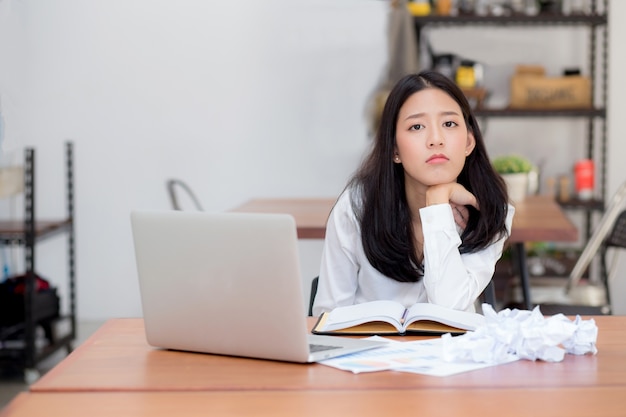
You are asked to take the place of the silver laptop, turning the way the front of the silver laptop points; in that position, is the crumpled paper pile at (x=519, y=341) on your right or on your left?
on your right

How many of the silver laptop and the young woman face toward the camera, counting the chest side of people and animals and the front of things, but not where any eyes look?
1

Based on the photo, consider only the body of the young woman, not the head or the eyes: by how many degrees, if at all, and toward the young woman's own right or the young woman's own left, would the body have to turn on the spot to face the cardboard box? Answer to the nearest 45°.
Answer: approximately 180°

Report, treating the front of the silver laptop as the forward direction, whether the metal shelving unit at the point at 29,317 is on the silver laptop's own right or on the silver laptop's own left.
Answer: on the silver laptop's own left

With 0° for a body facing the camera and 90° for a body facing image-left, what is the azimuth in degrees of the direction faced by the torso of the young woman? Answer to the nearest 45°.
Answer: approximately 0°

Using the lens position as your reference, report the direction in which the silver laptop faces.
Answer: facing away from the viewer and to the right of the viewer
